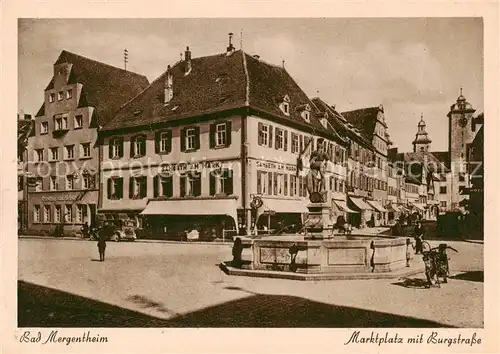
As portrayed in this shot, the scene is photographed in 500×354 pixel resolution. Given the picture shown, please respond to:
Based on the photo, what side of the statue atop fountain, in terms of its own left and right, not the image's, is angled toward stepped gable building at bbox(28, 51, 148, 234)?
right

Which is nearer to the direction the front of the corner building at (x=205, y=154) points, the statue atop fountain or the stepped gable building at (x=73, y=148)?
the statue atop fountain

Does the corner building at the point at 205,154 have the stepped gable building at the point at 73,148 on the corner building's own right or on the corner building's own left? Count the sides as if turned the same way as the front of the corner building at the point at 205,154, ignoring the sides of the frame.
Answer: on the corner building's own right

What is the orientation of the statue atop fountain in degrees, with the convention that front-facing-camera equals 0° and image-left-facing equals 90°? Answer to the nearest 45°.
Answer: approximately 45°
